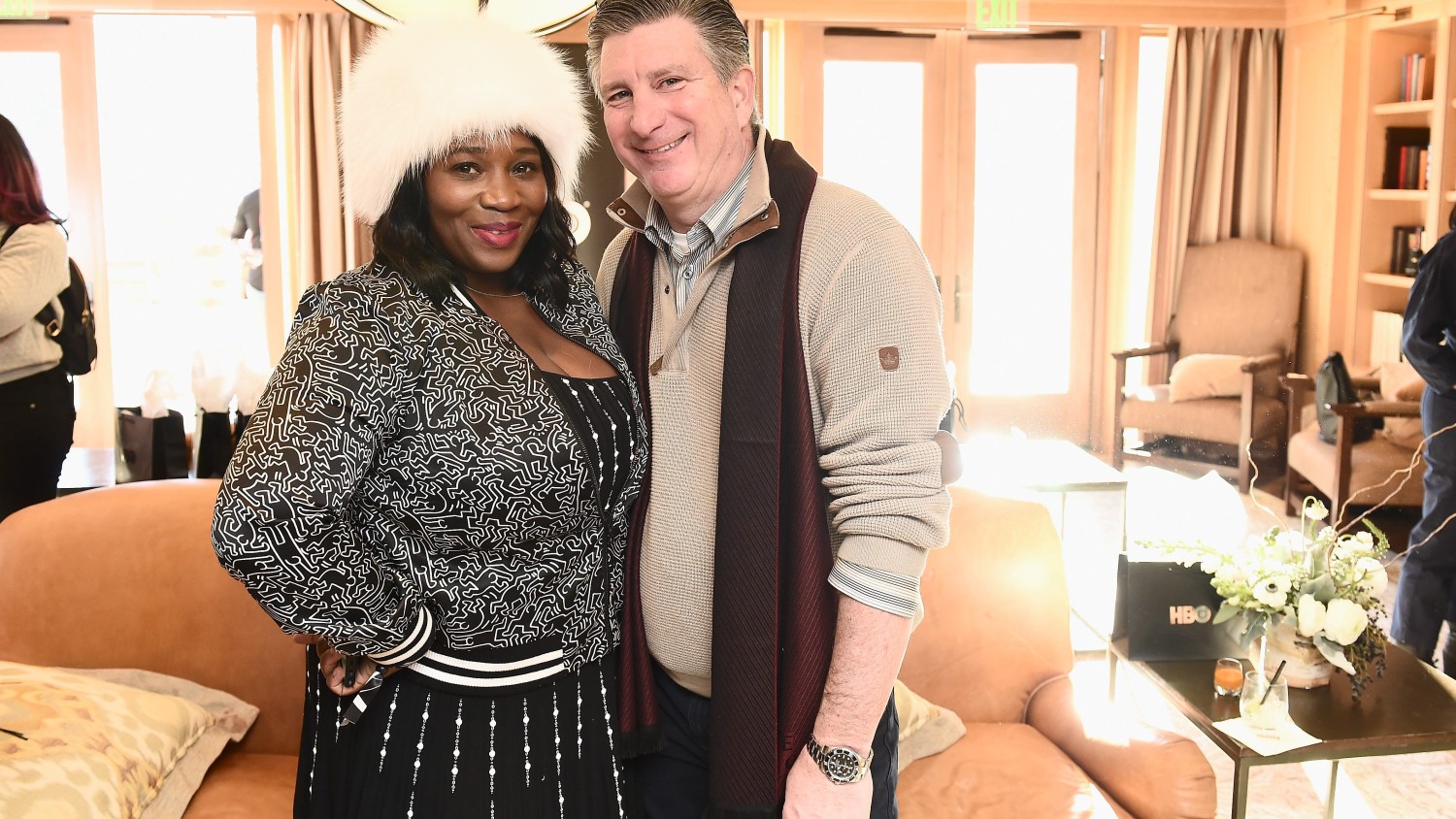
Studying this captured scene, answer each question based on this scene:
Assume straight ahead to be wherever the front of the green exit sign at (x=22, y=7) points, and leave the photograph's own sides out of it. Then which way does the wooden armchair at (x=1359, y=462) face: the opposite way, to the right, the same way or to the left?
to the right

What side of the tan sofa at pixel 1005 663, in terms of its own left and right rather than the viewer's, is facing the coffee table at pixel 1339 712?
left

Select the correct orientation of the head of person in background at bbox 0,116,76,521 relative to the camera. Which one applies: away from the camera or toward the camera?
away from the camera

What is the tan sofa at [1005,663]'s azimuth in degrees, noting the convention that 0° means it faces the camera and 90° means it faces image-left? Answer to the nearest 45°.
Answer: approximately 0°

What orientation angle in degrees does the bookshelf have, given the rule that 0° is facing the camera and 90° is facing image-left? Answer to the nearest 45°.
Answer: approximately 45°

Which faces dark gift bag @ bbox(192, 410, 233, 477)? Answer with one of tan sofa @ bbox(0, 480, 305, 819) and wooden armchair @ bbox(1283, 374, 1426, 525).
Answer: the wooden armchair

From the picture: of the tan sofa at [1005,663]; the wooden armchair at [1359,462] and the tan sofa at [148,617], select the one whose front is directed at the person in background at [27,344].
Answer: the wooden armchair
